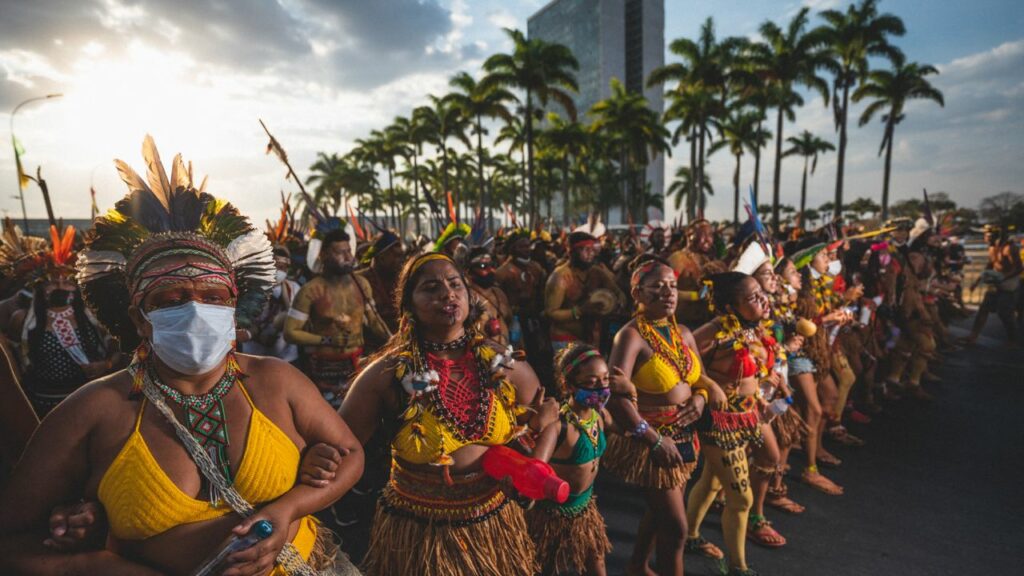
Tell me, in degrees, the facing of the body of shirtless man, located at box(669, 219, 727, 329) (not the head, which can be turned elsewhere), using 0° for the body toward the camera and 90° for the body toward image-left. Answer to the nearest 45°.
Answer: approximately 315°

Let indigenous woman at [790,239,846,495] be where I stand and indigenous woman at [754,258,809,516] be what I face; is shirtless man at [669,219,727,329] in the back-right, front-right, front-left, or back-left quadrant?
back-right

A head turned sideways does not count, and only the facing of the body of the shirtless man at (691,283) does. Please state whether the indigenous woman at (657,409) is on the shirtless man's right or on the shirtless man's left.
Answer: on the shirtless man's right

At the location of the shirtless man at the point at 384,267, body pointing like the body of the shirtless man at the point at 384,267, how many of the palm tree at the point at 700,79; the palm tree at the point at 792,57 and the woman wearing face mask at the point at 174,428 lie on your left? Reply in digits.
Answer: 2

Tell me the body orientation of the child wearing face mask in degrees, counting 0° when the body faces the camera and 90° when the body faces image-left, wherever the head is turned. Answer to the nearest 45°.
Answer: approximately 315°

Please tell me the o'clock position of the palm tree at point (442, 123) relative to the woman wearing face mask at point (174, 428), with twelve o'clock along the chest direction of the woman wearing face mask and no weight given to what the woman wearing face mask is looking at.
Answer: The palm tree is roughly at 7 o'clock from the woman wearing face mask.

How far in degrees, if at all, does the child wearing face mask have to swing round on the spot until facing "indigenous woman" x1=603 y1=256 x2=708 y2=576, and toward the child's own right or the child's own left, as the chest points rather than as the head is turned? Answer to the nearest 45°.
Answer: approximately 90° to the child's own left
